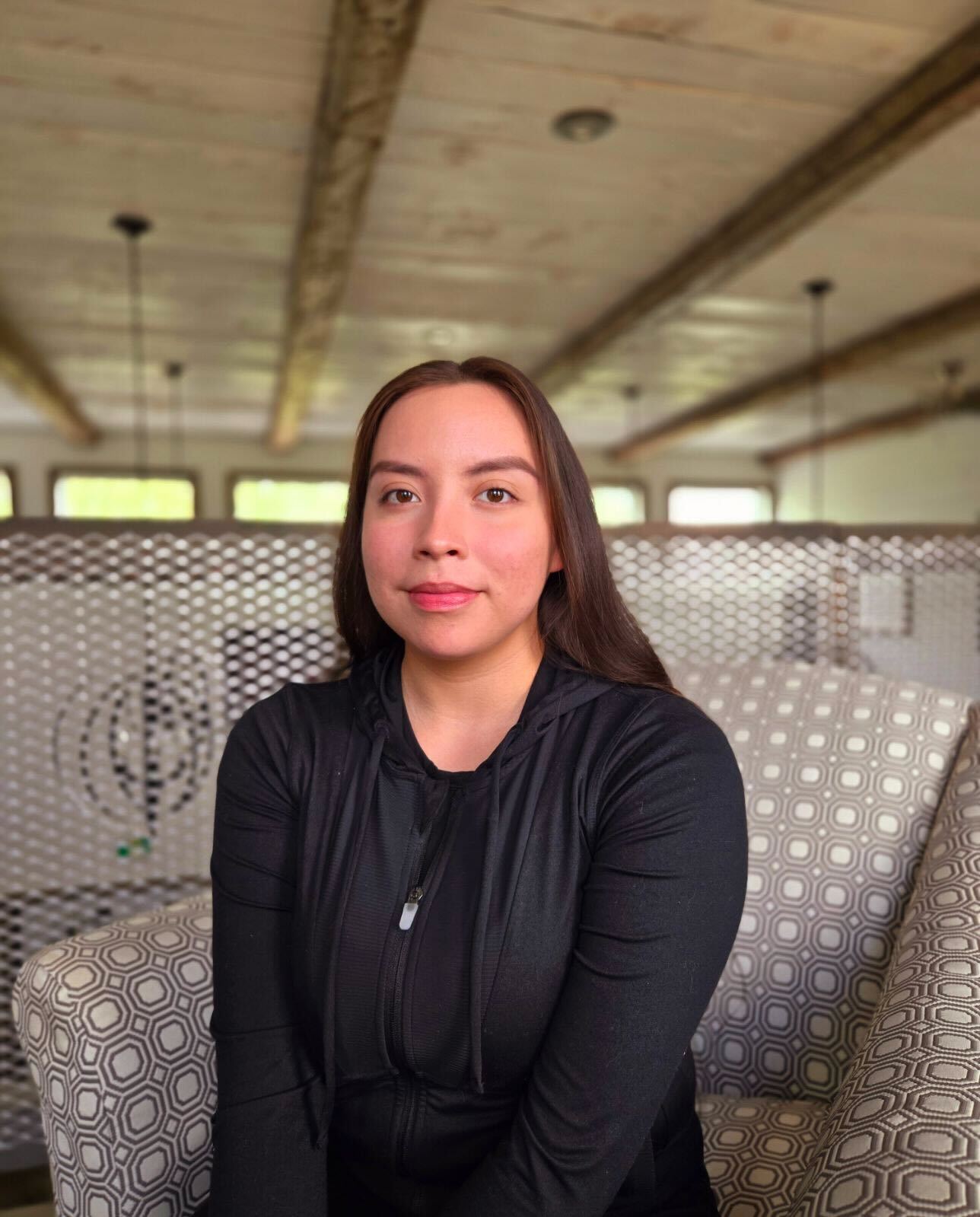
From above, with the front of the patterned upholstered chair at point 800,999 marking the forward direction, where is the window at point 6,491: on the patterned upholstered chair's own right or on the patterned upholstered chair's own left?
on the patterned upholstered chair's own right

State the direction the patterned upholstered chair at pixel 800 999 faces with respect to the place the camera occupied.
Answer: facing the viewer and to the left of the viewer

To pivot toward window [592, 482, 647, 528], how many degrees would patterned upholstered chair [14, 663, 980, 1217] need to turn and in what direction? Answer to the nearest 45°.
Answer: approximately 135° to its right

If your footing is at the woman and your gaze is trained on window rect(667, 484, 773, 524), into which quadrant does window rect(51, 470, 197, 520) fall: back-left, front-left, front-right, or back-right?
front-left

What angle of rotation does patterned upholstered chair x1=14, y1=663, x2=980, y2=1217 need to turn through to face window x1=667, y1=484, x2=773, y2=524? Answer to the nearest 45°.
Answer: approximately 135° to its right

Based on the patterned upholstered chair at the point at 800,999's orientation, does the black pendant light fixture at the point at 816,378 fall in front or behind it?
behind

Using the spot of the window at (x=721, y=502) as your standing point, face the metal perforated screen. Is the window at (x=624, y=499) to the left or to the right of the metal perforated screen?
right

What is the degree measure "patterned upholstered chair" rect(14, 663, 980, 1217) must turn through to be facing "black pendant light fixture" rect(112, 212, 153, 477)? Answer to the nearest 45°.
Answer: approximately 90° to its right
